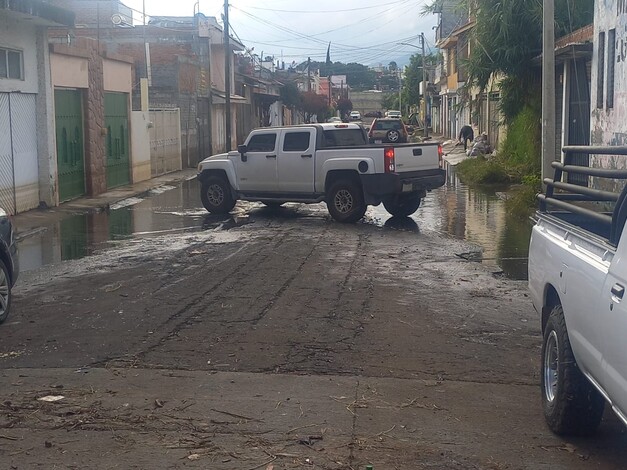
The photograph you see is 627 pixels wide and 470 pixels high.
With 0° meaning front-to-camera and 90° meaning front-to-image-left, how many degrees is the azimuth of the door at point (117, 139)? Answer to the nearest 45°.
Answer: approximately 315°

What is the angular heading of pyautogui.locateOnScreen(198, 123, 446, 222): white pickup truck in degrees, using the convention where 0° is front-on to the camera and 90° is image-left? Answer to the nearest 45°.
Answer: approximately 135°

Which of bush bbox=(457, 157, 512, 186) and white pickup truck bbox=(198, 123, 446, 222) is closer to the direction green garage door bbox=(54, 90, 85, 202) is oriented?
the white pickup truck

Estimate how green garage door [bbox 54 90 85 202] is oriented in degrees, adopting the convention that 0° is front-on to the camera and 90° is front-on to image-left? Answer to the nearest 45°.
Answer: approximately 315°

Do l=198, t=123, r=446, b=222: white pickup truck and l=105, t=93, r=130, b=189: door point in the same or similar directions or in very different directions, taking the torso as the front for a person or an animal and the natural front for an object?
very different directions

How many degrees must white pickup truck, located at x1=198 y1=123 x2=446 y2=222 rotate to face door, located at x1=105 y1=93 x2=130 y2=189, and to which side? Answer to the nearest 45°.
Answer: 0° — it already faces it

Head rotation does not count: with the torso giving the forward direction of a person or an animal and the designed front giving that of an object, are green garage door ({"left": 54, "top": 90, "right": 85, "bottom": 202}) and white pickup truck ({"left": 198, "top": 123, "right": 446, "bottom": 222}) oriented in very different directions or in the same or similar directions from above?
very different directions
